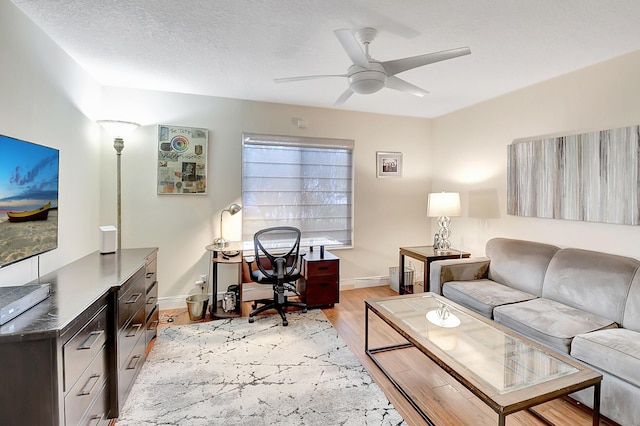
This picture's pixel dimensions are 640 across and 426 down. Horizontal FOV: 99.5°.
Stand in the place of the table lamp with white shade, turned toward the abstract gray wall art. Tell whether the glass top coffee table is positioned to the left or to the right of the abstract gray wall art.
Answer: right

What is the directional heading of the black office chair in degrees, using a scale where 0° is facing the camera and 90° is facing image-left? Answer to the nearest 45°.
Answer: approximately 180°

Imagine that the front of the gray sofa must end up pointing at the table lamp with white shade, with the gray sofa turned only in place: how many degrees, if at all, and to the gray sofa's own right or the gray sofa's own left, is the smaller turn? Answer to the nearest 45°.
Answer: approximately 90° to the gray sofa's own right

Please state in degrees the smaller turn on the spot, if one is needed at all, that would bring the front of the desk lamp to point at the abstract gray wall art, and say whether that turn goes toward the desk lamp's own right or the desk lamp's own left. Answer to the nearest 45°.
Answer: approximately 45° to the desk lamp's own right

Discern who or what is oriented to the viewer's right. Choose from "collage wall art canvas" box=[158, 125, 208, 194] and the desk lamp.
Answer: the desk lamp

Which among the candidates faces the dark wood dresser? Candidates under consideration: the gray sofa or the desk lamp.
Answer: the gray sofa

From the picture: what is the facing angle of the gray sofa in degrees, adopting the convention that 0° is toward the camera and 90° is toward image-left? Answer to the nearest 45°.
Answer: approximately 45°

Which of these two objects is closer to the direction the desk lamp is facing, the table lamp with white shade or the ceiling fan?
the table lamp with white shade

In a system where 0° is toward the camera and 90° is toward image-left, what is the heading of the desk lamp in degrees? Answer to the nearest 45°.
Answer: approximately 270°

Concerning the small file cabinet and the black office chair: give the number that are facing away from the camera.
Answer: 1
